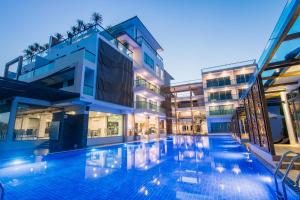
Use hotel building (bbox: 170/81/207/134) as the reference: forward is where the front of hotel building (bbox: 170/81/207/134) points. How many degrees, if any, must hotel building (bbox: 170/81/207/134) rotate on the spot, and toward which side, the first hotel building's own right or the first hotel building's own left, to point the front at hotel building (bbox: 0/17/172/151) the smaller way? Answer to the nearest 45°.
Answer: approximately 45° to the first hotel building's own right

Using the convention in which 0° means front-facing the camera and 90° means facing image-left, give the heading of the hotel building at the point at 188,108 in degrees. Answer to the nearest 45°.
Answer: approximately 0°

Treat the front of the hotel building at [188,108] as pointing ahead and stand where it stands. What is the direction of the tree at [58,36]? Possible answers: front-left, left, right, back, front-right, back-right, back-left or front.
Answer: front-right
